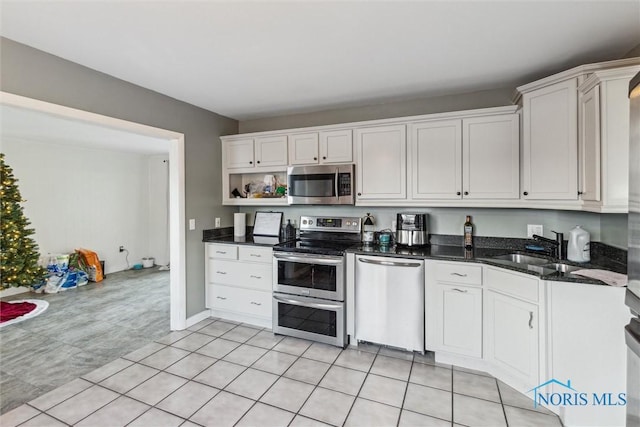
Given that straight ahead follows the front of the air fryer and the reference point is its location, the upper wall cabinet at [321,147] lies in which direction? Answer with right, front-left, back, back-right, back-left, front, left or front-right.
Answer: right

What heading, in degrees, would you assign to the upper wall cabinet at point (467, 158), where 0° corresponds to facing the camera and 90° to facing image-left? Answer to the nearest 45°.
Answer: approximately 0°

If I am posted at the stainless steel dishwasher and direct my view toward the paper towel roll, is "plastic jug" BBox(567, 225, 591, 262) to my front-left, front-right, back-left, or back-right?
back-right

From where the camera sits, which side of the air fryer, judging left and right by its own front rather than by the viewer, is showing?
front

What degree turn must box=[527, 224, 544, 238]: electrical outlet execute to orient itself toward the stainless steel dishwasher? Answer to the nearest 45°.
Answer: approximately 45° to its right

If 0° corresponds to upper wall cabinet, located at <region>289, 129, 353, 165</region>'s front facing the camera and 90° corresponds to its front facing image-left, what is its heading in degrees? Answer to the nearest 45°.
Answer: approximately 0°

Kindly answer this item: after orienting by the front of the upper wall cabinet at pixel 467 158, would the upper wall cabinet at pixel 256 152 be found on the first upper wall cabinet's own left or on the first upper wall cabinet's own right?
on the first upper wall cabinet's own right

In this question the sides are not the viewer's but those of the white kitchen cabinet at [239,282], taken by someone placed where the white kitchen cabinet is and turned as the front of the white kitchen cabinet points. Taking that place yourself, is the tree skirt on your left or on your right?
on your right

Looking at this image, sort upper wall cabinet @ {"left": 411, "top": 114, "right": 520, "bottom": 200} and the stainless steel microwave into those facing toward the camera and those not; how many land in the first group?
2

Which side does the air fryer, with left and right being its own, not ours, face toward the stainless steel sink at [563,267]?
left

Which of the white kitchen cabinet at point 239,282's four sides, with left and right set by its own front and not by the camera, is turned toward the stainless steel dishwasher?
left

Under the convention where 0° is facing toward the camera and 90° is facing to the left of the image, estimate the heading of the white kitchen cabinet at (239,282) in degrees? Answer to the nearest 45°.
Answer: approximately 45°
